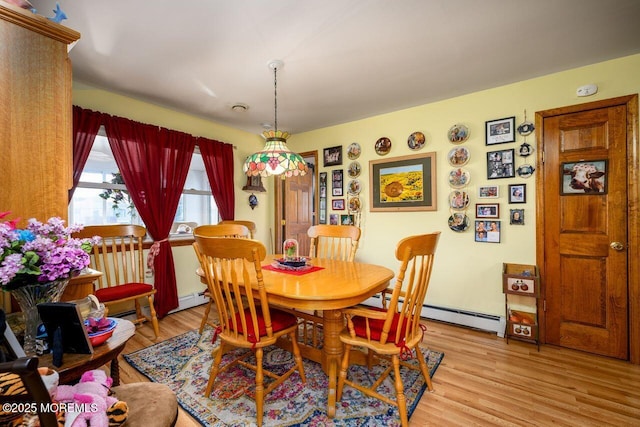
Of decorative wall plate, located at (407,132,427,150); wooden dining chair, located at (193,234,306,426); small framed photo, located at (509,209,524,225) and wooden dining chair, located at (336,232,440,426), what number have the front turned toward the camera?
2

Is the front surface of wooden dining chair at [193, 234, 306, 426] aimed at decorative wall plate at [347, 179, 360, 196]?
yes

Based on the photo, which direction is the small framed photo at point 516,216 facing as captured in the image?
toward the camera

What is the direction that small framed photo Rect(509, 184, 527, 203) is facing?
toward the camera

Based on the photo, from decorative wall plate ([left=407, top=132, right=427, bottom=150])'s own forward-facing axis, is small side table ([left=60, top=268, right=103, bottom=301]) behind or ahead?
ahead

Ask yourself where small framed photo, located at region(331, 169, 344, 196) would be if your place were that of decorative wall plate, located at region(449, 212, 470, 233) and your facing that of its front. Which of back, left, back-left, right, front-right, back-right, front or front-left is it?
right

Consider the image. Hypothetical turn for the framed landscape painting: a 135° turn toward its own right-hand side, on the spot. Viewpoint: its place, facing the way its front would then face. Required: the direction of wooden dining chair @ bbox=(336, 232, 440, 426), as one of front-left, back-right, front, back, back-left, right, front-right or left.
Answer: back

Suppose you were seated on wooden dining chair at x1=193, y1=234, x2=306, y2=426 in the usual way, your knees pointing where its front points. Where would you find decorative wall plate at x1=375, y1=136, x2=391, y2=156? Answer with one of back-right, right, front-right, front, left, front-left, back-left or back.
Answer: front

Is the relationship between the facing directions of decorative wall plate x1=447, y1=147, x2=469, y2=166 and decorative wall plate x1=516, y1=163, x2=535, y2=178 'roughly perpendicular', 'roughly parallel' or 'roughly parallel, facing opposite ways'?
roughly parallel

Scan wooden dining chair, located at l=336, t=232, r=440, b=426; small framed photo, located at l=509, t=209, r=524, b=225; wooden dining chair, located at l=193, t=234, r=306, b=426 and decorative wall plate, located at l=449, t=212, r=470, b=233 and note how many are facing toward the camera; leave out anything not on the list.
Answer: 2

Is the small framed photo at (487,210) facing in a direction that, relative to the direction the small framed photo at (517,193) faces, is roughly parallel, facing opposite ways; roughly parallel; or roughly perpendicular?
roughly parallel

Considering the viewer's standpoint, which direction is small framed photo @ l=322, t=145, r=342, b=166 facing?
facing the viewer and to the left of the viewer

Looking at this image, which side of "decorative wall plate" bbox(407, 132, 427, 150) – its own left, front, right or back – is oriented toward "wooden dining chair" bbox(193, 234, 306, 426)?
front

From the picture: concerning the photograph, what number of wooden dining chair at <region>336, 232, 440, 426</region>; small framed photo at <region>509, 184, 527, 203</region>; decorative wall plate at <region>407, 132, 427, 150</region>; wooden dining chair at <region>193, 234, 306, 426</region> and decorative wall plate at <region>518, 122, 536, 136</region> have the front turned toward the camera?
3

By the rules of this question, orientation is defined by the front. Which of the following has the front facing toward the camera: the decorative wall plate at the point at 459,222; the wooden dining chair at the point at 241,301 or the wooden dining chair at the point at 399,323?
the decorative wall plate

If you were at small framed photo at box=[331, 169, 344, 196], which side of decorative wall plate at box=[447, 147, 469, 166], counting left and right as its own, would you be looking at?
right

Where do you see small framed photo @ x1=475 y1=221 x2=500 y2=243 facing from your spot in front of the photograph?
facing the viewer

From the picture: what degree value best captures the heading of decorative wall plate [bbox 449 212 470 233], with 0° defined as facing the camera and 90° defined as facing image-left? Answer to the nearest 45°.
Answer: approximately 0°
